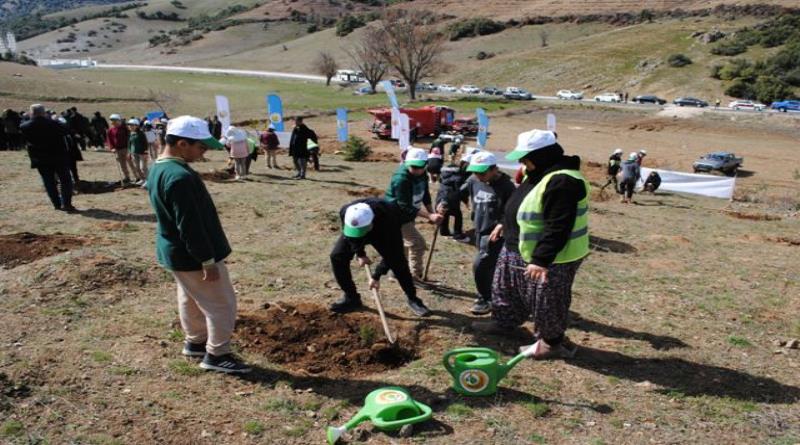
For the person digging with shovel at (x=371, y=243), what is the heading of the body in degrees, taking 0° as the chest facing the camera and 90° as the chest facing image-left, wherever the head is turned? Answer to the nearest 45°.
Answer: approximately 0°

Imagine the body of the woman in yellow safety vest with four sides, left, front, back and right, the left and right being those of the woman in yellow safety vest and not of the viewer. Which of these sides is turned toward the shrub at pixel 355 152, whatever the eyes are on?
right

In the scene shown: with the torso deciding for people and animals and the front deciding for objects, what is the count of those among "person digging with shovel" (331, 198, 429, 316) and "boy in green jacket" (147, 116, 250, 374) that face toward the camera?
1

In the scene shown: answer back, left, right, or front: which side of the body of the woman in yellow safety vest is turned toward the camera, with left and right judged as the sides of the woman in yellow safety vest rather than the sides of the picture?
left

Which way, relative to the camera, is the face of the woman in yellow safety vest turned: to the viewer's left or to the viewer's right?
to the viewer's left

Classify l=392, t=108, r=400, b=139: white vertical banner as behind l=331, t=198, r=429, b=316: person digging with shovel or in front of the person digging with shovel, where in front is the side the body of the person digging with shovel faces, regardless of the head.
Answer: behind

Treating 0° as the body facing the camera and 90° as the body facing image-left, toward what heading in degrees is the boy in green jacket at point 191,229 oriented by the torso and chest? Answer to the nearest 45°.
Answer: approximately 270°

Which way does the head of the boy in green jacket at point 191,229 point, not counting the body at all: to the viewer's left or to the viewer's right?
to the viewer's right

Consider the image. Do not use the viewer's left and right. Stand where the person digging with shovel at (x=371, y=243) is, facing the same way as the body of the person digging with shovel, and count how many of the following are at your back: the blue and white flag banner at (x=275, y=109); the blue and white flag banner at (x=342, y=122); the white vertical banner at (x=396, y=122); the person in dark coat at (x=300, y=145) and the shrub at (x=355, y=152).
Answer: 5

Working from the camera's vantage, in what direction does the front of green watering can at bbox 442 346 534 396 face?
facing to the right of the viewer

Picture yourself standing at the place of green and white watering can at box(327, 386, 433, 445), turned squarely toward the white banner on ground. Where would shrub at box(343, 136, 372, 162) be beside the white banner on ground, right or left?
left

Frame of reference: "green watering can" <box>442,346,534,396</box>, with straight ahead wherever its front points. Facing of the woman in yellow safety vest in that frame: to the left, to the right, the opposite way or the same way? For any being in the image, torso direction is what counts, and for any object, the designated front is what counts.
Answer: the opposite way
